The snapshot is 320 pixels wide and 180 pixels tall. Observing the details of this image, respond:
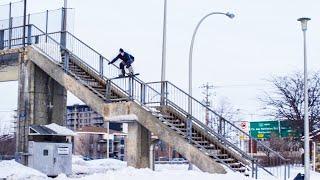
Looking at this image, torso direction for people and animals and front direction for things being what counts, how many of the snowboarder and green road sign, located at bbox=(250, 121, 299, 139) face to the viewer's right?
0

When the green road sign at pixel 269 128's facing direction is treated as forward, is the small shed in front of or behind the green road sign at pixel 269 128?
in front

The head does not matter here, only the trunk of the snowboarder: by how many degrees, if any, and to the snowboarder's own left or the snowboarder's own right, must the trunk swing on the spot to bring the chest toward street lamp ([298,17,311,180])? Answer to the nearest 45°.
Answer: approximately 90° to the snowboarder's own left

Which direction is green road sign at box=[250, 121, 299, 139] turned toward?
toward the camera

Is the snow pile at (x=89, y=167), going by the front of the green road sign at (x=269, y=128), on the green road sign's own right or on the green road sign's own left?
on the green road sign's own right

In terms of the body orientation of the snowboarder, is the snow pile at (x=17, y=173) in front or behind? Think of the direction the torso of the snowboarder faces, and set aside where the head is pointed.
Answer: in front

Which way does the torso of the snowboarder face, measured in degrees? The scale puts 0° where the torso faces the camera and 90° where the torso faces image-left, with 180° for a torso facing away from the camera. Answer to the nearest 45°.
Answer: approximately 45°

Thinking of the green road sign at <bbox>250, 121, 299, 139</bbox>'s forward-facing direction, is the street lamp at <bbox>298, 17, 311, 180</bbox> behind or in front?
in front
